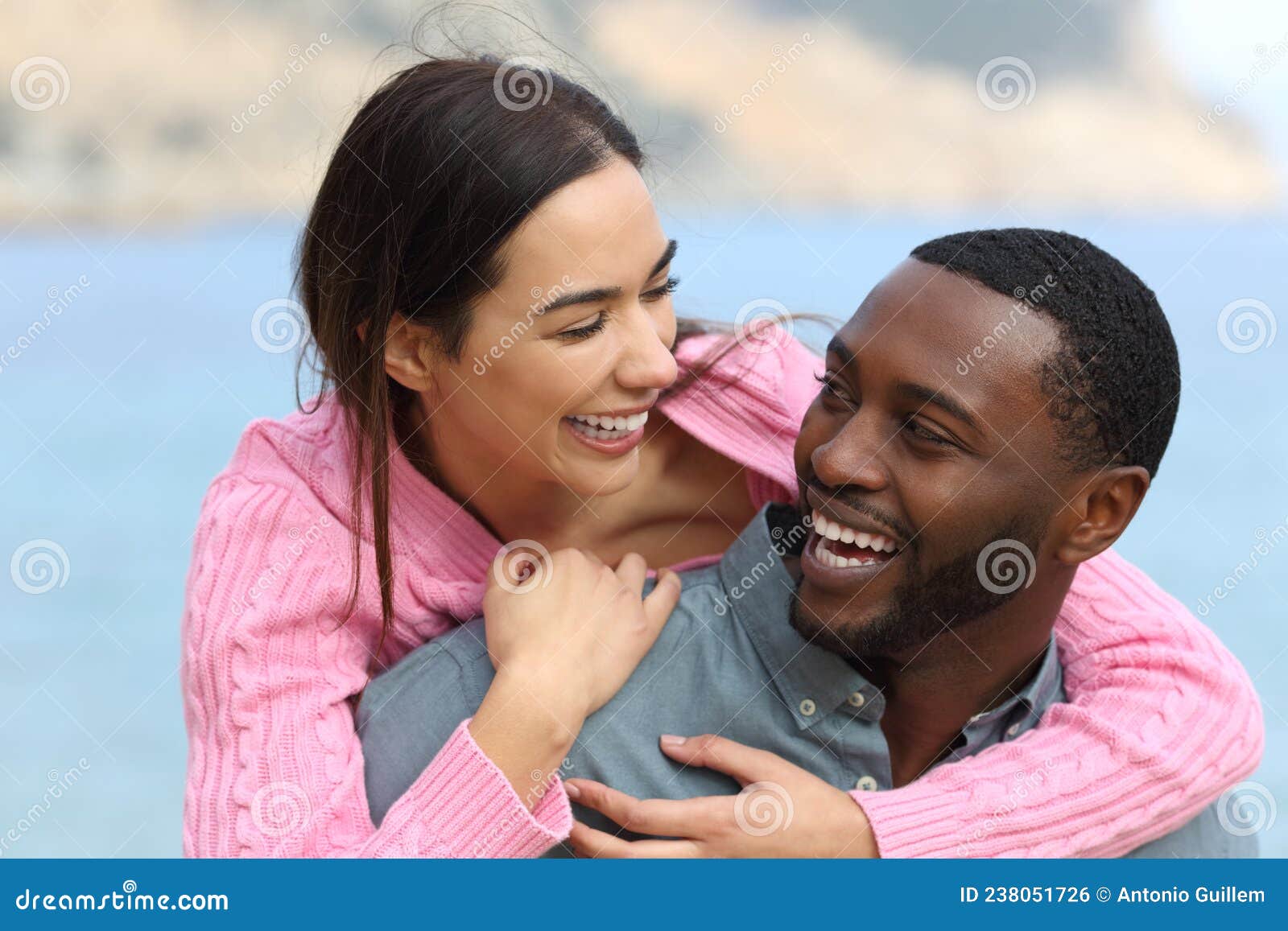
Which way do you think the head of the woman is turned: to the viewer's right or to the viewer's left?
to the viewer's right

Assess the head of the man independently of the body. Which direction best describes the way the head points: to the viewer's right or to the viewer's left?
to the viewer's left

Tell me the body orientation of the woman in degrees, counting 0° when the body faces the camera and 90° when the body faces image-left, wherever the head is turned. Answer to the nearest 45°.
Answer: approximately 315°
